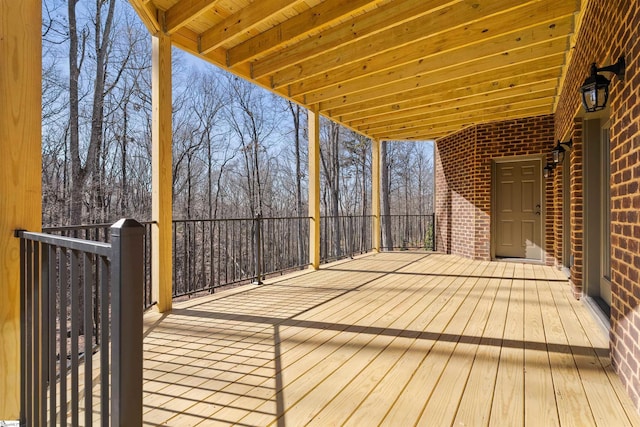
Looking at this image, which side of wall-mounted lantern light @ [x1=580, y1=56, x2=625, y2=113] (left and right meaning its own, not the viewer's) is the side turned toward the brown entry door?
right

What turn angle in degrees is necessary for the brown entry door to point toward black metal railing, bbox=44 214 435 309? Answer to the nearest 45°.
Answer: approximately 45° to its right

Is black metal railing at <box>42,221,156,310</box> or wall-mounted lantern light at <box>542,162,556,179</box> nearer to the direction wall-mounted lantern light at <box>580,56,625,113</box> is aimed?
the black metal railing

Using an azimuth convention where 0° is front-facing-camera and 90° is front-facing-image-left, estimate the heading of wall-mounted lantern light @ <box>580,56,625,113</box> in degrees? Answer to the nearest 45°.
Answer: approximately 90°

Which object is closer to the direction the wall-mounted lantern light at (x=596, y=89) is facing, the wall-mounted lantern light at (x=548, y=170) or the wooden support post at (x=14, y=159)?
the wooden support post

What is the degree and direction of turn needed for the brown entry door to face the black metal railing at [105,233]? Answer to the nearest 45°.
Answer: approximately 45° to its right

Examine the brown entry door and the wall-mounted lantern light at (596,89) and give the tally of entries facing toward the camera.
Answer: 1

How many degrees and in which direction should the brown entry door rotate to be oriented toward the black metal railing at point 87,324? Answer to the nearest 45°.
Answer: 0° — it already faces it

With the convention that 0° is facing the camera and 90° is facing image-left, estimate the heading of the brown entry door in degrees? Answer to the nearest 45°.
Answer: approximately 0°

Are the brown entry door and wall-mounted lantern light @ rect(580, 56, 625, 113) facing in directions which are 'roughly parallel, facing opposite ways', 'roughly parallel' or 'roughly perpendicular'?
roughly perpendicular
